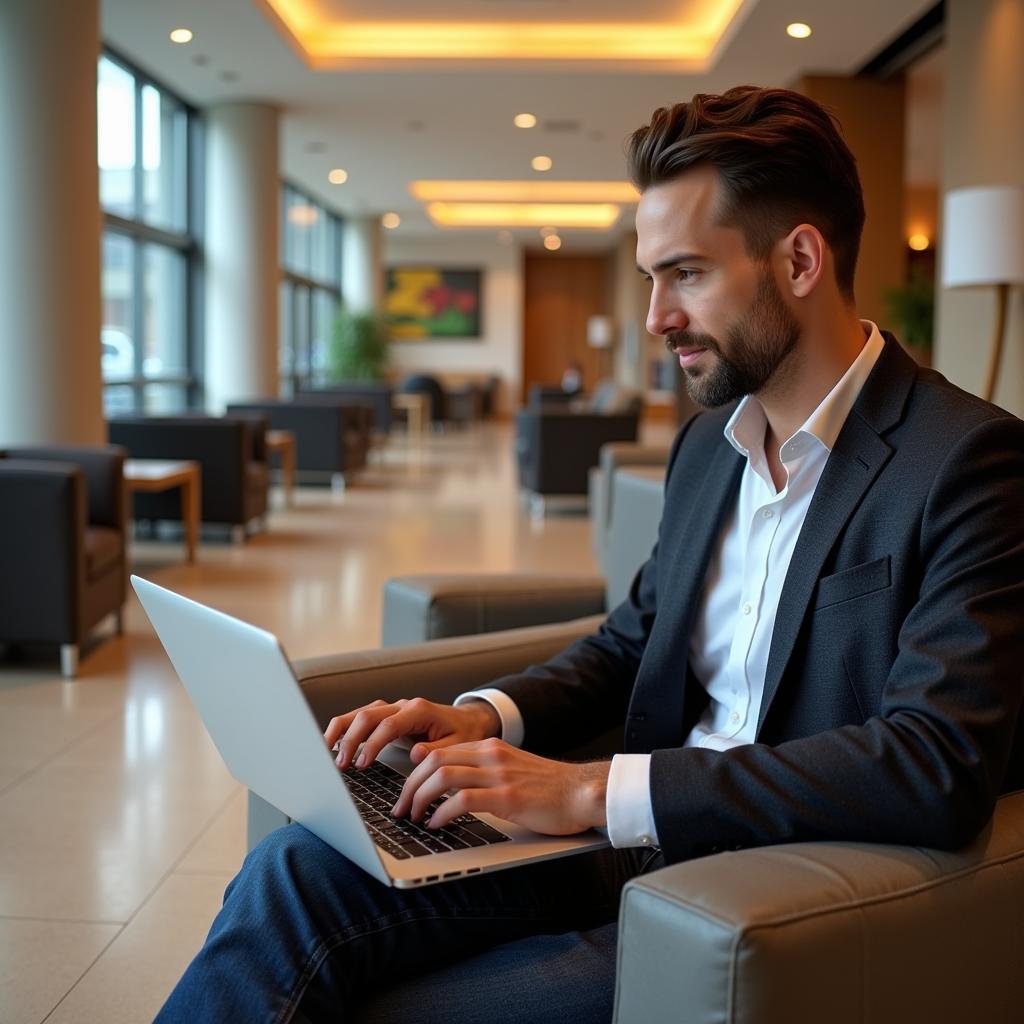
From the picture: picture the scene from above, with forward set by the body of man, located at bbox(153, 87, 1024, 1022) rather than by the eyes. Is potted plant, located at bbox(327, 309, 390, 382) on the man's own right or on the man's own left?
on the man's own right

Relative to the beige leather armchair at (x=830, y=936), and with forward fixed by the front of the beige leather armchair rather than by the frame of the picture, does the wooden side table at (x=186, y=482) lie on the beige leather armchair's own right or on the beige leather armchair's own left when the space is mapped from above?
on the beige leather armchair's own right

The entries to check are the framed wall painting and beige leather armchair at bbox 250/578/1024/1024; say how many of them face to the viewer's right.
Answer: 0

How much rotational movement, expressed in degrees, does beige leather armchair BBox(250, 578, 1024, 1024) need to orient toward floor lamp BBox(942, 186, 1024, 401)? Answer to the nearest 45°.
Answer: approximately 135° to its right

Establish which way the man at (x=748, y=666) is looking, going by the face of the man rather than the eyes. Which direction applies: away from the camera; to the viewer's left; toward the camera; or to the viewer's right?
to the viewer's left

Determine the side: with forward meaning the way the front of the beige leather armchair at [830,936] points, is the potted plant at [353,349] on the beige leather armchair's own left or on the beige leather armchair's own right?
on the beige leather armchair's own right

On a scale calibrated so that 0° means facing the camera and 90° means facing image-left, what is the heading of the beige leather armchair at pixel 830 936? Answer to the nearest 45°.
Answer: approximately 45°

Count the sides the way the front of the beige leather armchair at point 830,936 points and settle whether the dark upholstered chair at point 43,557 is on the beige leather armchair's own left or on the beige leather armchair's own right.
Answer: on the beige leather armchair's own right

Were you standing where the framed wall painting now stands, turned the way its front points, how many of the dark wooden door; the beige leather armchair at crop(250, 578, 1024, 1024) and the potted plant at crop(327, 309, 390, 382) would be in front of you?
2

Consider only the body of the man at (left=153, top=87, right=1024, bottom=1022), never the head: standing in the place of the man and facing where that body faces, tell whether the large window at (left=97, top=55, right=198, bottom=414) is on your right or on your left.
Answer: on your right

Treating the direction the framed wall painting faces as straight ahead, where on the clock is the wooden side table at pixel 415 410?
The wooden side table is roughly at 12 o'clock from the framed wall painting.

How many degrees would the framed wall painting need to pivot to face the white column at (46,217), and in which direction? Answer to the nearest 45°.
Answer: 0° — it already faces it
